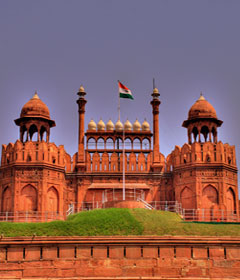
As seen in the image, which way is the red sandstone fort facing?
toward the camera
